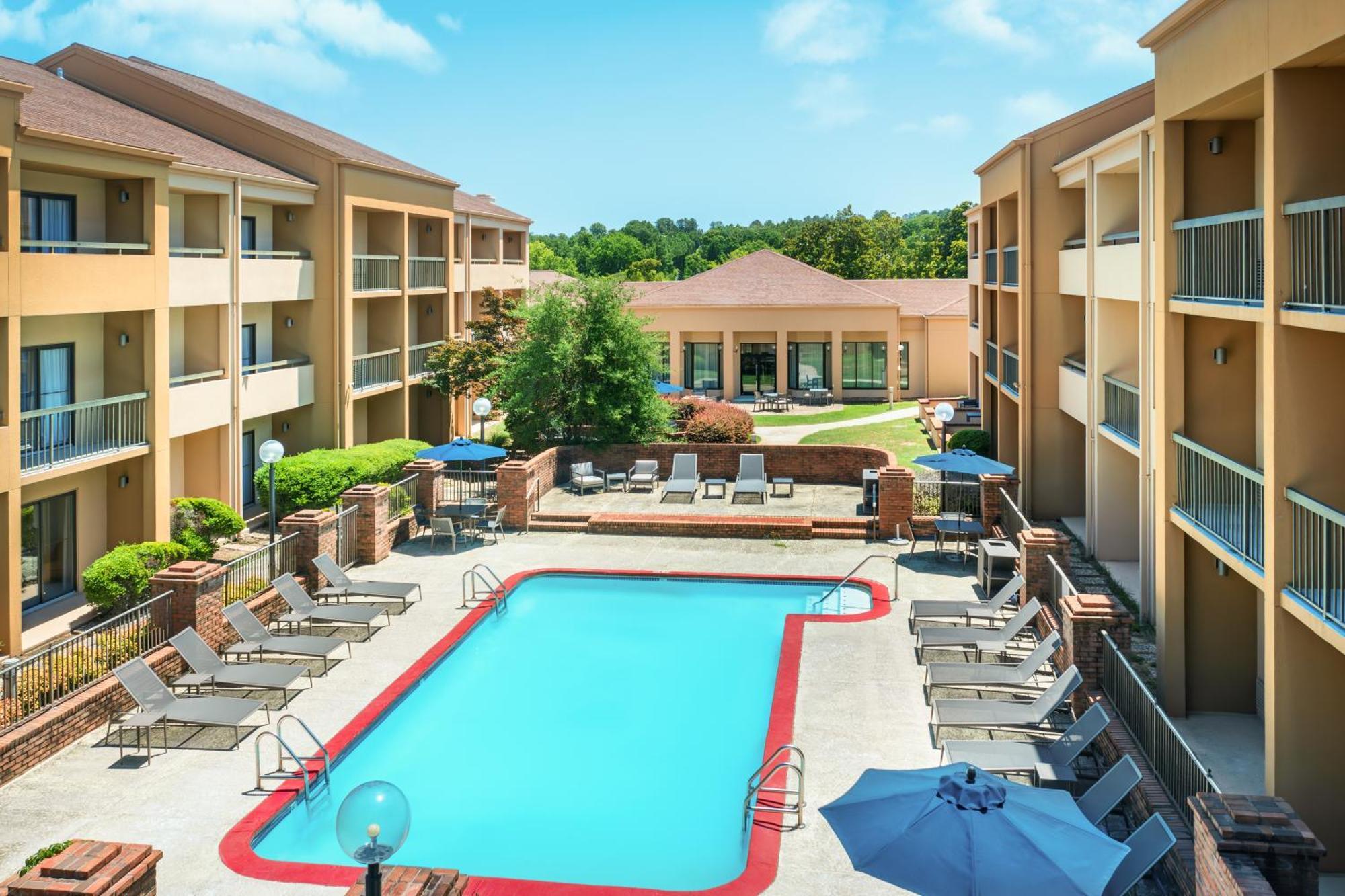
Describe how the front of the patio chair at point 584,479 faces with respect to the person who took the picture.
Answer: facing the viewer and to the right of the viewer

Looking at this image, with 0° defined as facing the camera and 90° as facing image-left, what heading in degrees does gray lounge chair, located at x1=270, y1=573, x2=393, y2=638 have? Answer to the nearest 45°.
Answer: approximately 315°

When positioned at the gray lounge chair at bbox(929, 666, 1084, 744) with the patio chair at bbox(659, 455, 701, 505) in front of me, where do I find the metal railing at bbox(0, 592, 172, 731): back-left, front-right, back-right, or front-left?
front-left

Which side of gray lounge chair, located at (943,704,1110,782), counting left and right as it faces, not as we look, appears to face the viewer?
left

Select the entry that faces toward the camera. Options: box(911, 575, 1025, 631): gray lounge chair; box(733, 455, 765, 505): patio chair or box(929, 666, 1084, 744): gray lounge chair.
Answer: the patio chair

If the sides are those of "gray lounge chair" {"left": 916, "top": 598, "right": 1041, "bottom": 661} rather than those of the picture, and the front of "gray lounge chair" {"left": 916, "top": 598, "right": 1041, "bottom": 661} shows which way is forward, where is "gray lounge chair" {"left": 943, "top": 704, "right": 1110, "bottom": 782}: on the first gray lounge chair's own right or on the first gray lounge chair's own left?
on the first gray lounge chair's own left

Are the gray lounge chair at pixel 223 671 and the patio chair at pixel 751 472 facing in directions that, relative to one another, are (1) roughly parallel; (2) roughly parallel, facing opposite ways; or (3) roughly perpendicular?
roughly perpendicular

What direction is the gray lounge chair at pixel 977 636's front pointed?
to the viewer's left

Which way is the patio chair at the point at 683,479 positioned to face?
toward the camera

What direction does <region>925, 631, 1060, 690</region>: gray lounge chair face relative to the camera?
to the viewer's left
